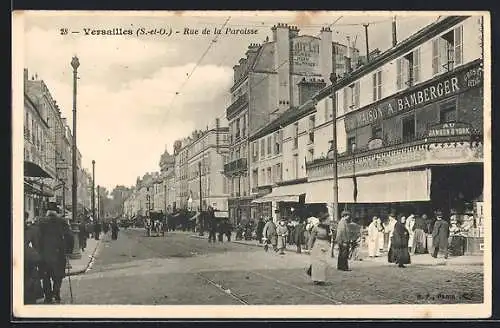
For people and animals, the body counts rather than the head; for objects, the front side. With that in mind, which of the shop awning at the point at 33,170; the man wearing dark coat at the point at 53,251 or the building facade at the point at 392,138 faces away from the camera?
the man wearing dark coat

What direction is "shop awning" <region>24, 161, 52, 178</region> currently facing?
to the viewer's right

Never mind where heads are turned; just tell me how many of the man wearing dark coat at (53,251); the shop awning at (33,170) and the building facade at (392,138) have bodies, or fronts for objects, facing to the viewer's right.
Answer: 1

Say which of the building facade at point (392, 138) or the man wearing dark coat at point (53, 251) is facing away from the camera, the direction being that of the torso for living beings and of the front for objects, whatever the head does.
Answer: the man wearing dark coat

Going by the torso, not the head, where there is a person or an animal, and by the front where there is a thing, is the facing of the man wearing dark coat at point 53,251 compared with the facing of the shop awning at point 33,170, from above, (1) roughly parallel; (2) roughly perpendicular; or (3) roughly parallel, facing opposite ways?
roughly perpendicular

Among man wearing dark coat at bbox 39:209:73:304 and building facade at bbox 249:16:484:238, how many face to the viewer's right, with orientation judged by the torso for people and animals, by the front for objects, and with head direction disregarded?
0

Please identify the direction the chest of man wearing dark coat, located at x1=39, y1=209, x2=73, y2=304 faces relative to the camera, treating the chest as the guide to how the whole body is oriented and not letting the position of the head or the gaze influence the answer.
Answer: away from the camera

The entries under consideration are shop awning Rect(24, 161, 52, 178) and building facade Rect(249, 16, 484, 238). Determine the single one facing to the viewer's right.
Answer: the shop awning

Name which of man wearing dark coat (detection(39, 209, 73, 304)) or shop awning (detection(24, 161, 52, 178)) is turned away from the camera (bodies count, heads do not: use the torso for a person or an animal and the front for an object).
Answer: the man wearing dark coat
